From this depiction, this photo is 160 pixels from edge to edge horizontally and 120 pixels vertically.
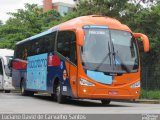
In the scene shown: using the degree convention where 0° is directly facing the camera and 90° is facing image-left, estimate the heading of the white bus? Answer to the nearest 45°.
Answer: approximately 315°

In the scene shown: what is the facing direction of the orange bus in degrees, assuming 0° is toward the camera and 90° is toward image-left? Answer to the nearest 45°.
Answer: approximately 315°

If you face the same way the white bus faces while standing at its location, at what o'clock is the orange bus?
The orange bus is roughly at 1 o'clock from the white bus.

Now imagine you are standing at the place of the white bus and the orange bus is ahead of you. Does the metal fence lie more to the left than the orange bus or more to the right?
left

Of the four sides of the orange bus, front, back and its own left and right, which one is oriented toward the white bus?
back
